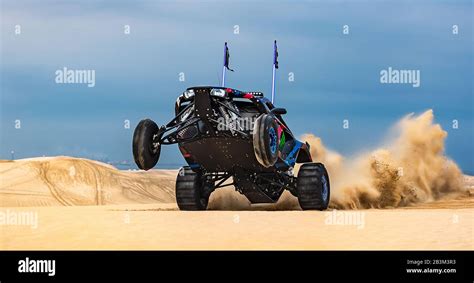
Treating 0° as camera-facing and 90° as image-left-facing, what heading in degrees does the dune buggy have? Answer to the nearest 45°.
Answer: approximately 45°
